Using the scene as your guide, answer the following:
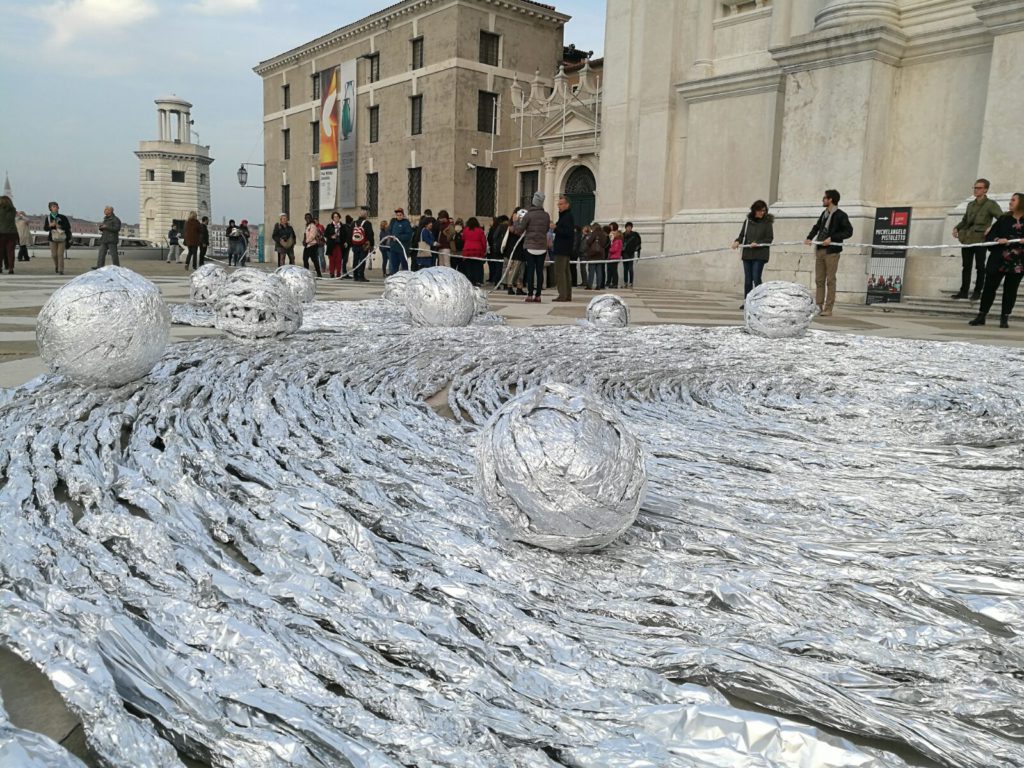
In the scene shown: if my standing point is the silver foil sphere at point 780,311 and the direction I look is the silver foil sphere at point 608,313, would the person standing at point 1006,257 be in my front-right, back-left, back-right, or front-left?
back-right

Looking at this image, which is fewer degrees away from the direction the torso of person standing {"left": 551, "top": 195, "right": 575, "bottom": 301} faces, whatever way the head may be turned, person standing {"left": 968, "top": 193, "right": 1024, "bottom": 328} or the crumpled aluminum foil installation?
the crumpled aluminum foil installation

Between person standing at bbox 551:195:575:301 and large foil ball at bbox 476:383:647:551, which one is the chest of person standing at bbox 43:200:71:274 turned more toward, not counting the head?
the large foil ball

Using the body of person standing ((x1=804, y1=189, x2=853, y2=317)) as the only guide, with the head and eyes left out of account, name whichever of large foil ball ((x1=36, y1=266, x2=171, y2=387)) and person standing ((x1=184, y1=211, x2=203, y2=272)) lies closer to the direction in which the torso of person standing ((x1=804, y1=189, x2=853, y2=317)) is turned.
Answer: the large foil ball

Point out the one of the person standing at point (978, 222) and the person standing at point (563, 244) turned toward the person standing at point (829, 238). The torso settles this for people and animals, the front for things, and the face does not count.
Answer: the person standing at point (978, 222)

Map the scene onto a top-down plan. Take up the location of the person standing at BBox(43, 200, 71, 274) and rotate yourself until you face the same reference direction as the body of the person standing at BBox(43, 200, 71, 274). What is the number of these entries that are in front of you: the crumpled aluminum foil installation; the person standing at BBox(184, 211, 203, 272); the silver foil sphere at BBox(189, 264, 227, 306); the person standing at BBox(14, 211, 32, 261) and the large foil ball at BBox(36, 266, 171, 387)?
3
